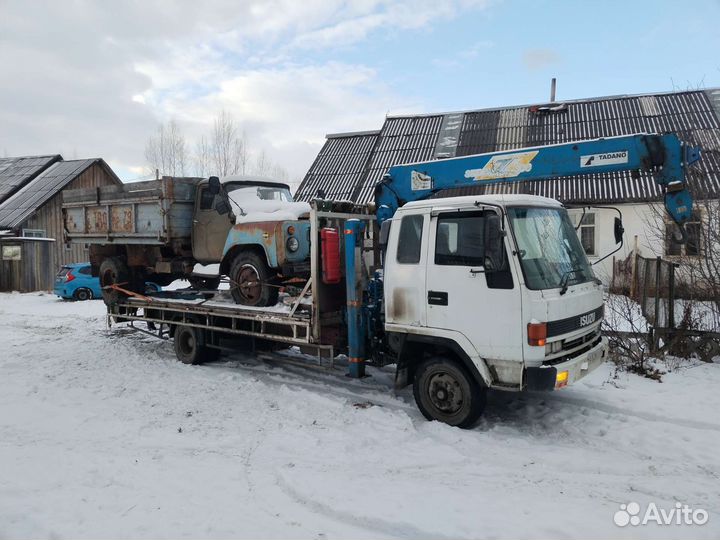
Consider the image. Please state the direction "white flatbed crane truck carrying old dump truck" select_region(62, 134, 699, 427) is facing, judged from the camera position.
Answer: facing the viewer and to the right of the viewer

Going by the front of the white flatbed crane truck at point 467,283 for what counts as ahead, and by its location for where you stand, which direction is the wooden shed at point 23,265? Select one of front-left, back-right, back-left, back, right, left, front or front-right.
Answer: back

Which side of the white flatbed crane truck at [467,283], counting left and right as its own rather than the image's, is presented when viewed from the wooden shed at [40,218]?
back

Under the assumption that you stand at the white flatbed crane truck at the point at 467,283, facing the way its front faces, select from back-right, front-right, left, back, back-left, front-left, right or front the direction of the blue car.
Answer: back

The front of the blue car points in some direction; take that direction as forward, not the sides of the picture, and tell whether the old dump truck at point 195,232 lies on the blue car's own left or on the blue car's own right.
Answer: on the blue car's own right

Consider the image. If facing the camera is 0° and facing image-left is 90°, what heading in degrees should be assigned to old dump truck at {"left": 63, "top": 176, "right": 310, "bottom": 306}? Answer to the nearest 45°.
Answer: approximately 315°
